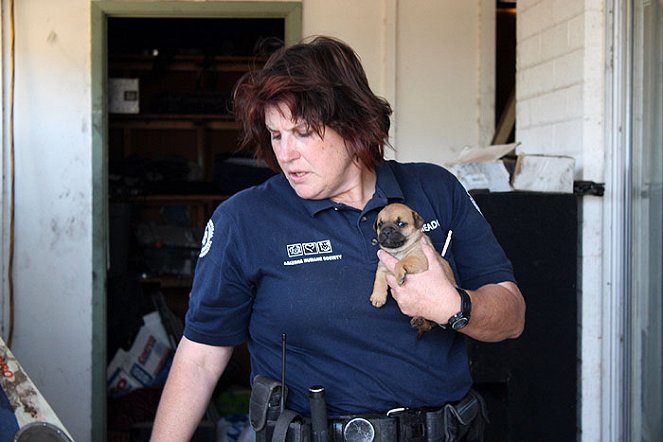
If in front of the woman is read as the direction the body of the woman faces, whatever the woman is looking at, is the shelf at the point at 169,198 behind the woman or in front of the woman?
behind

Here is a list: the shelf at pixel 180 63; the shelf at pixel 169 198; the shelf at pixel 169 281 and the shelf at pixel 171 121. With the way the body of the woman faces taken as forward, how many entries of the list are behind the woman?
4

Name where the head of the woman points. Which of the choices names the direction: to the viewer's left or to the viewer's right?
to the viewer's left

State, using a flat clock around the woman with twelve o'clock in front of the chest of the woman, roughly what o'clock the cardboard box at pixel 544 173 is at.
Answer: The cardboard box is roughly at 7 o'clock from the woman.

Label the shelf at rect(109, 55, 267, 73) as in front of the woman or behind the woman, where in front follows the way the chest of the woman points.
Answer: behind

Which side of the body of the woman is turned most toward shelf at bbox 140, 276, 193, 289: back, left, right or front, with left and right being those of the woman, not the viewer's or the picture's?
back

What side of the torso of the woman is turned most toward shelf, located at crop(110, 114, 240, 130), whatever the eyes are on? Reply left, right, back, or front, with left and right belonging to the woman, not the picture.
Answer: back

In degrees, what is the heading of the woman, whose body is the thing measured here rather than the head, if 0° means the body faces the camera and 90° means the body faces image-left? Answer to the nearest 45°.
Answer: approximately 0°

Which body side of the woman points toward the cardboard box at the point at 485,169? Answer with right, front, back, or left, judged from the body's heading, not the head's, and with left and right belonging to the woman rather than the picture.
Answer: back
